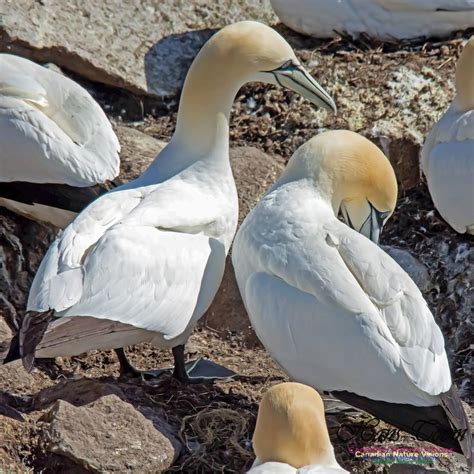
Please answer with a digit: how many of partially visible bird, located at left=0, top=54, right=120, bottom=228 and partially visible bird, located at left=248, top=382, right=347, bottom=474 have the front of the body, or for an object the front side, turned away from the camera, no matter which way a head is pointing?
1

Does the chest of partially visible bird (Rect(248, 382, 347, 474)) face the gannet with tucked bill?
yes

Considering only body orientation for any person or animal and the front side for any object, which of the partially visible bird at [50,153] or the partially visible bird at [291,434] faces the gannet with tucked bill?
the partially visible bird at [291,434]

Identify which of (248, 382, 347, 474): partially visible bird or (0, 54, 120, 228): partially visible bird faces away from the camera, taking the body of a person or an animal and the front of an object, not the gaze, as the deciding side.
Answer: (248, 382, 347, 474): partially visible bird

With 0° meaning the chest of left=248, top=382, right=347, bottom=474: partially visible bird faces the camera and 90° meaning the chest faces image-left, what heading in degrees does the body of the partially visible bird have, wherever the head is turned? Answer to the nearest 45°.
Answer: approximately 180°

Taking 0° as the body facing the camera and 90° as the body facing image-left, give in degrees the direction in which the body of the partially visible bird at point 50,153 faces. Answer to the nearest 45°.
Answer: approximately 90°

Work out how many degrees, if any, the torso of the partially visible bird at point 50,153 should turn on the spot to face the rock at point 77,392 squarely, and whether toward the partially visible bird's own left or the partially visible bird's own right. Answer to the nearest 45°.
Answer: approximately 90° to the partially visible bird's own left

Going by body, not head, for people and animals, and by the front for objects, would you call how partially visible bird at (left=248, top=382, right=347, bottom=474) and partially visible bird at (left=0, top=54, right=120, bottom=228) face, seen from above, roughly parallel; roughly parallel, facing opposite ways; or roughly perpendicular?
roughly perpendicular
